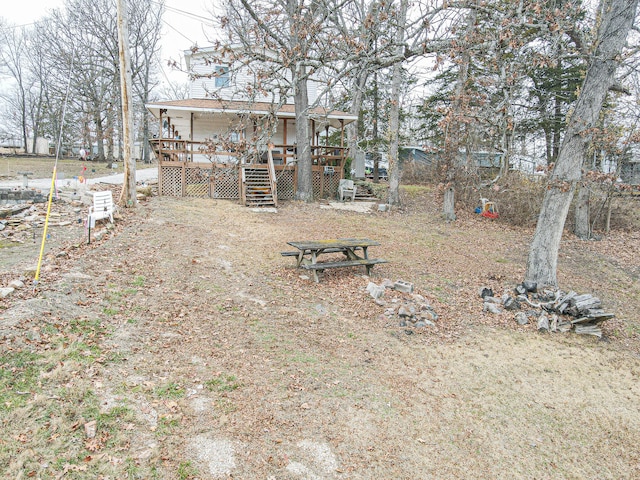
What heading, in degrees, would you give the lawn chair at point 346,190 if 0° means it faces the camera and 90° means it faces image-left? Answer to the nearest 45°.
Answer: approximately 0°

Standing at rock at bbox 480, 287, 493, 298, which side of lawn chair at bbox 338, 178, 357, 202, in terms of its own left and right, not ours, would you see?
front

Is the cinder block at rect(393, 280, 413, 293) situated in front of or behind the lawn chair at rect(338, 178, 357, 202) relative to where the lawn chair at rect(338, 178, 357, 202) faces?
in front

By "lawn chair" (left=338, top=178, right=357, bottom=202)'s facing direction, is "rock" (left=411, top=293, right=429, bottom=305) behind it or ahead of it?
ahead

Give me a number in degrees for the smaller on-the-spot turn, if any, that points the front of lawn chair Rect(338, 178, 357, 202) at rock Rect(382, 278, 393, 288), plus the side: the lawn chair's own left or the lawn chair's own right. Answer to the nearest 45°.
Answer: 0° — it already faces it

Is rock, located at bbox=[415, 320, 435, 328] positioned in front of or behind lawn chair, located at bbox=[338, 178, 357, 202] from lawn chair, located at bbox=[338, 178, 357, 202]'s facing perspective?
in front
